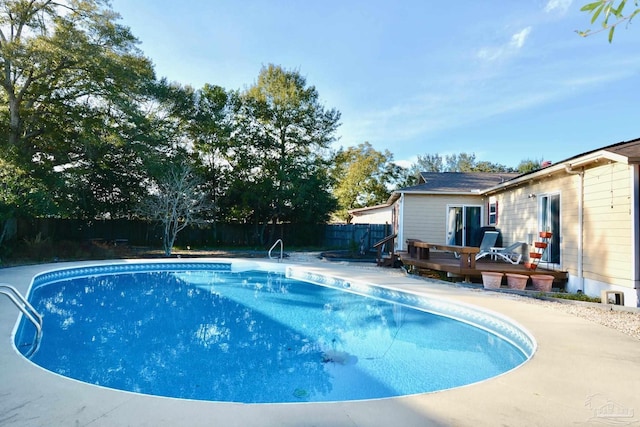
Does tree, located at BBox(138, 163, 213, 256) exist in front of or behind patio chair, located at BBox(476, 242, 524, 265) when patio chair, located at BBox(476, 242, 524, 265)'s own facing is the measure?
in front

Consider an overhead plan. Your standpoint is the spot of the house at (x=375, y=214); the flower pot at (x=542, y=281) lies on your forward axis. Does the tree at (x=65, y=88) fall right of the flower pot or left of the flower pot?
right

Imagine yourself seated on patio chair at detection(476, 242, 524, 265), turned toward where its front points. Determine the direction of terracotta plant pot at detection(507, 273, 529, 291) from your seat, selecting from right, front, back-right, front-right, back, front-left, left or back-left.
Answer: left

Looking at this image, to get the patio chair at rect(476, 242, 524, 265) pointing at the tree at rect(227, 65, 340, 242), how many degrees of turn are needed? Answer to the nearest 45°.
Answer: approximately 45° to its right

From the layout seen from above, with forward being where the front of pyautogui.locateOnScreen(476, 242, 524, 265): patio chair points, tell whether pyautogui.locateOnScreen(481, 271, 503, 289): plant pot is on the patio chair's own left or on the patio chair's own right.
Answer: on the patio chair's own left

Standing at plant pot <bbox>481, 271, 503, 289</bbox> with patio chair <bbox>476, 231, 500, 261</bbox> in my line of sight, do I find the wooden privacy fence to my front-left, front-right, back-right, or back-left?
front-left

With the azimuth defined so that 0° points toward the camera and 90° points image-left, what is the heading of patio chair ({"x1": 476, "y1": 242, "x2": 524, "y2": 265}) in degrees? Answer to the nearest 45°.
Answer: approximately 90°

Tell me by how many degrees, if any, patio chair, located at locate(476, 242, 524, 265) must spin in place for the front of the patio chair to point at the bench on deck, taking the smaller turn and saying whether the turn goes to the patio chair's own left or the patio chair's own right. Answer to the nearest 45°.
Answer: approximately 45° to the patio chair's own left

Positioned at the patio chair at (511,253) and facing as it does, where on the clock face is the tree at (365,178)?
The tree is roughly at 2 o'clock from the patio chair.

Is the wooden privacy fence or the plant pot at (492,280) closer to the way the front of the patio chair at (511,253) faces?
the wooden privacy fence

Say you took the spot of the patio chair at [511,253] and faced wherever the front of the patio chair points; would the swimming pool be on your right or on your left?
on your left

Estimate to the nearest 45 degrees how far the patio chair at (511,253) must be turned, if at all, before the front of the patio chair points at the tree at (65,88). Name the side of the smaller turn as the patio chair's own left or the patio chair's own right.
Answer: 0° — it already faces it
